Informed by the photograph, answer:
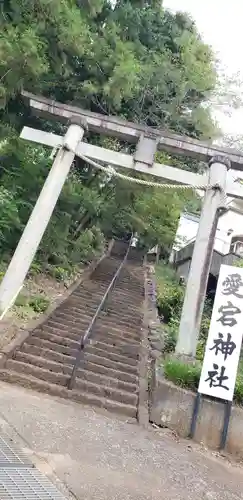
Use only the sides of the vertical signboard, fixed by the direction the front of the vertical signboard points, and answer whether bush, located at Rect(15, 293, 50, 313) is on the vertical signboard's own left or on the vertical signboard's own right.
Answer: on the vertical signboard's own right

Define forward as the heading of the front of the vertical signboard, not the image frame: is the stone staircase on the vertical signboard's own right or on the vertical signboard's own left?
on the vertical signboard's own right

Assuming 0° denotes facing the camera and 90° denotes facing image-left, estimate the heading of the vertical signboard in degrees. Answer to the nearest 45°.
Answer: approximately 0°
